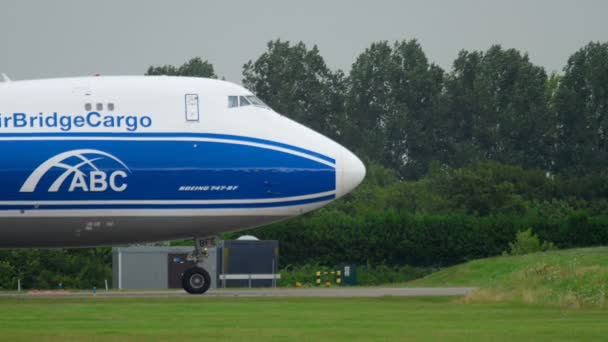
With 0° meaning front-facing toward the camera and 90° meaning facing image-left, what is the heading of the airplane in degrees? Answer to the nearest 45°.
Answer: approximately 270°
